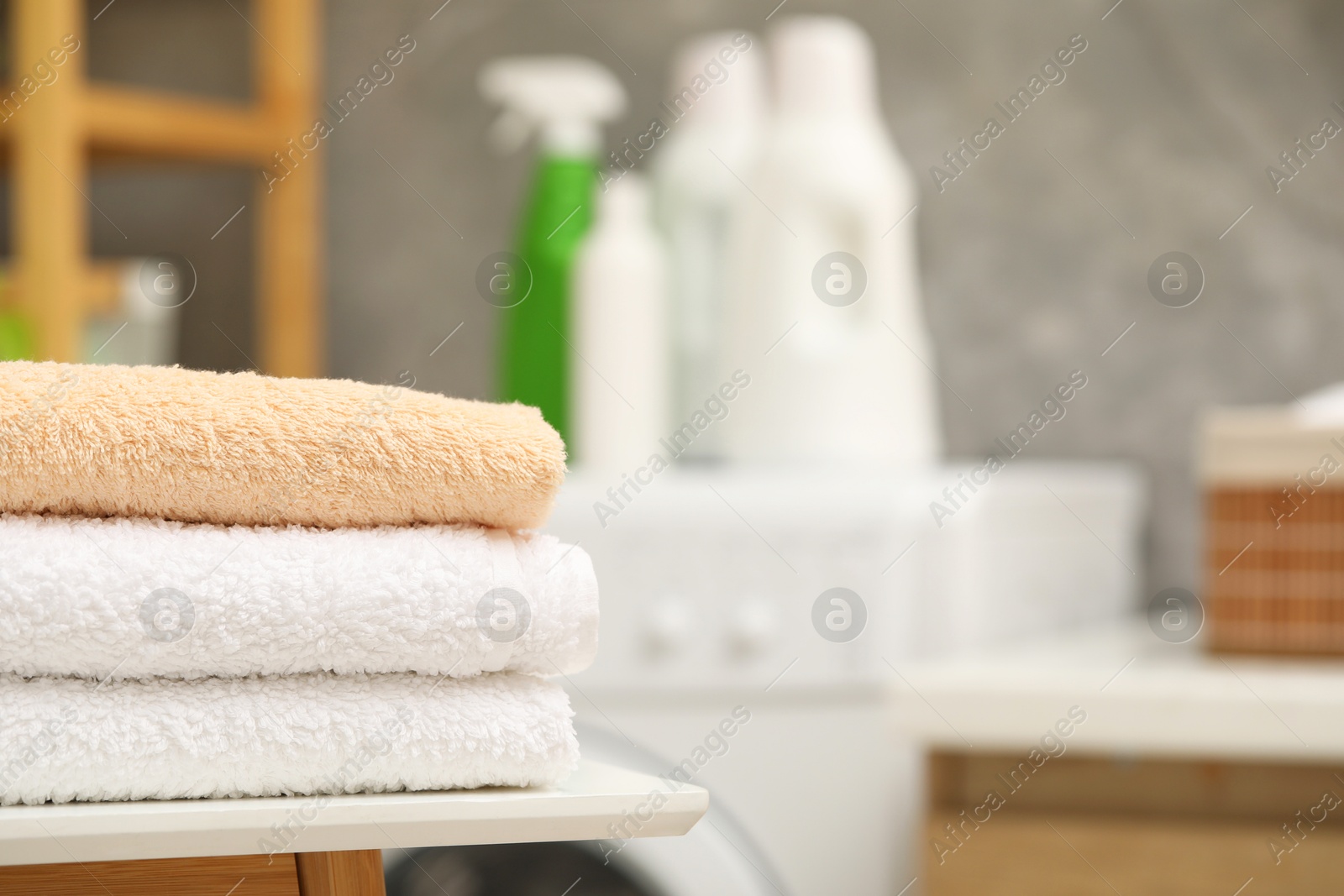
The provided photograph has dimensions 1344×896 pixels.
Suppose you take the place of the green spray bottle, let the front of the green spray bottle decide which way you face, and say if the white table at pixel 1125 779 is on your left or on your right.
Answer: on your left

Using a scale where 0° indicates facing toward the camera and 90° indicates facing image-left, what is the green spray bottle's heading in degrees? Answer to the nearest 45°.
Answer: approximately 90°

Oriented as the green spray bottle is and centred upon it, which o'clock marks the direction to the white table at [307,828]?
The white table is roughly at 9 o'clock from the green spray bottle.

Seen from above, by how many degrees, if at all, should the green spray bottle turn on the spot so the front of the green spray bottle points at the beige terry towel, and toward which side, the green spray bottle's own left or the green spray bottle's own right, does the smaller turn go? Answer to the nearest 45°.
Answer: approximately 90° to the green spray bottle's own left

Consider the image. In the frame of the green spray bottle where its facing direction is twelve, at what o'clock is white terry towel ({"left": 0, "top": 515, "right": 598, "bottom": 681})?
The white terry towel is roughly at 9 o'clock from the green spray bottle.
